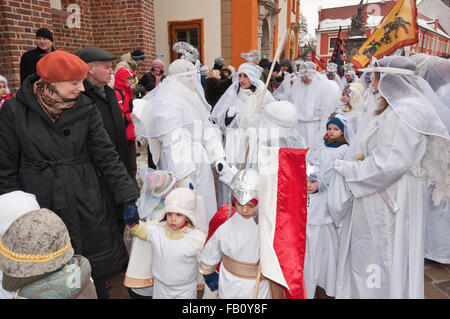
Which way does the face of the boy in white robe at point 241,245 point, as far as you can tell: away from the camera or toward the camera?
toward the camera

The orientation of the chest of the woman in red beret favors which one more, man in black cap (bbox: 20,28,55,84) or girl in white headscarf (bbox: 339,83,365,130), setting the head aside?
the girl in white headscarf

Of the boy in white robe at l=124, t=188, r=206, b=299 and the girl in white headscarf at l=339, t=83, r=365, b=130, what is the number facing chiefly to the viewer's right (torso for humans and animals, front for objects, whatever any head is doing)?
0

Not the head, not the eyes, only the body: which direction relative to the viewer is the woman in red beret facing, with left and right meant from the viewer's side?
facing the viewer and to the right of the viewer

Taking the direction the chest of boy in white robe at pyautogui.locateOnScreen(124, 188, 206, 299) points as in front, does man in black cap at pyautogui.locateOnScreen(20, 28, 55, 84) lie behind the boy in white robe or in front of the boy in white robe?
behind

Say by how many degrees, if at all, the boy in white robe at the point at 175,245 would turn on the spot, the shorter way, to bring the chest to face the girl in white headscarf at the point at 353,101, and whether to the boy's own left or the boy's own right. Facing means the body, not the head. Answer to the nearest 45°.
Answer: approximately 135° to the boy's own left

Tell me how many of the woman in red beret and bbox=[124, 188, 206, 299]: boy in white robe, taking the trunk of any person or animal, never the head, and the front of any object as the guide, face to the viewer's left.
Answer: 0

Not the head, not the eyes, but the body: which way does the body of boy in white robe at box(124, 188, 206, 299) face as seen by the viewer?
toward the camera

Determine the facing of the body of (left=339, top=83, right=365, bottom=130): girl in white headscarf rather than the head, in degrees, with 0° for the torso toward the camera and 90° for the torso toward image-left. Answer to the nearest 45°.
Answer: approximately 45°

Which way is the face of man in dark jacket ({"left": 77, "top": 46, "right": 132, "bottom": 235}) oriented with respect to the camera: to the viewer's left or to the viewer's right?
to the viewer's right

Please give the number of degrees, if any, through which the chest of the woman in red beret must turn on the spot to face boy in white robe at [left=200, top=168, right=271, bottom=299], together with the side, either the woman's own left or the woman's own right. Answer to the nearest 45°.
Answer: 0° — they already face them
